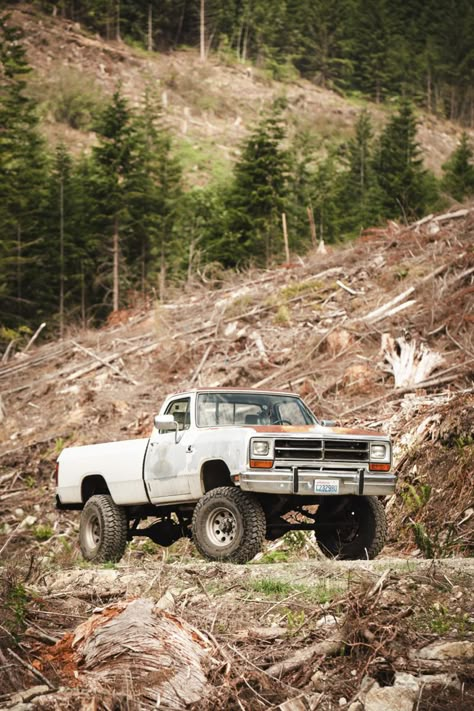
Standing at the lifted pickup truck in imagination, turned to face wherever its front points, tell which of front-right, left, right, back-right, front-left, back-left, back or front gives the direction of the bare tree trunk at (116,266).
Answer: back-left

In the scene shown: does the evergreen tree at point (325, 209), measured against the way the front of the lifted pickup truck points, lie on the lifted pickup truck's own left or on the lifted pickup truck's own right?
on the lifted pickup truck's own left

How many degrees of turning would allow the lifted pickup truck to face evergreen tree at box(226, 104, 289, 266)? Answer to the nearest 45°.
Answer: approximately 135° to its left

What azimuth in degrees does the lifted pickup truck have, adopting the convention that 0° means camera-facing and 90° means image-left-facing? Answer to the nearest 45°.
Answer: approximately 315°

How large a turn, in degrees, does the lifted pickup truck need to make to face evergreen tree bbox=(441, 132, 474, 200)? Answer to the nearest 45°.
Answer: approximately 135° to its left

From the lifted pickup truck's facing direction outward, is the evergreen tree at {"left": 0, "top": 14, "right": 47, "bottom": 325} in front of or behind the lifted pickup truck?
behind

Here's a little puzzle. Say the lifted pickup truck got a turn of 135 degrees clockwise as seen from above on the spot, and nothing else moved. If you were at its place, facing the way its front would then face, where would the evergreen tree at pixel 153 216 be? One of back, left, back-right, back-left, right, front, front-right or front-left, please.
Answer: right

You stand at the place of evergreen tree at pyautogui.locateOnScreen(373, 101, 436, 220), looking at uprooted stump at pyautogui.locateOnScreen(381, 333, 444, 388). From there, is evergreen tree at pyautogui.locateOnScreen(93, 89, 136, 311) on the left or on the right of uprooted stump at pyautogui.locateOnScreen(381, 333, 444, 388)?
right

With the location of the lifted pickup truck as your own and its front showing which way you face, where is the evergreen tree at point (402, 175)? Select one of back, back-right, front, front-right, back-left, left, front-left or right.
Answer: back-left

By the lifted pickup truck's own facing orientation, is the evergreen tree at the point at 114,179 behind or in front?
behind

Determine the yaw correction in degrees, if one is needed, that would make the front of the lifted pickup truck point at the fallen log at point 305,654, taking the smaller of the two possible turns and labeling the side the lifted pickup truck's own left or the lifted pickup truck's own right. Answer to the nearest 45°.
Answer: approximately 45° to the lifted pickup truck's own right
